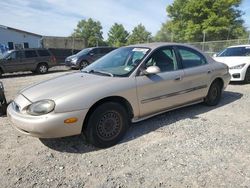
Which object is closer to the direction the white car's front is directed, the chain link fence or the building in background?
the building in background

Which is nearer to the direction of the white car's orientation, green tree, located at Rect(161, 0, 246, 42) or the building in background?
the building in background

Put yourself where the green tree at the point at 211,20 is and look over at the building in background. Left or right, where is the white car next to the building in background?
left

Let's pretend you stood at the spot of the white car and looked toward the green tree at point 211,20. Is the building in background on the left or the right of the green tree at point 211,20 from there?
left

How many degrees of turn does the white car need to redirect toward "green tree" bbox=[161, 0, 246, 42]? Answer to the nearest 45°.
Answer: approximately 135° to its right

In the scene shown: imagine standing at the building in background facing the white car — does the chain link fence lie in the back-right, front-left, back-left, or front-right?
front-left

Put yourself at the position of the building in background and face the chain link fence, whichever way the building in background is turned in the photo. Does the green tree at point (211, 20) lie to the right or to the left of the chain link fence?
left

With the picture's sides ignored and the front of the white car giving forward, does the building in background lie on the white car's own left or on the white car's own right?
on the white car's own right

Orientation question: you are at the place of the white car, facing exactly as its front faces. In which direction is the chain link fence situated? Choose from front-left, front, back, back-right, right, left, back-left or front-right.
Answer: back-right
